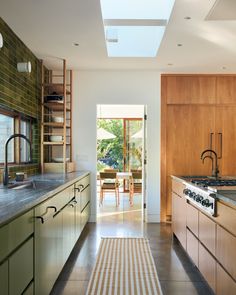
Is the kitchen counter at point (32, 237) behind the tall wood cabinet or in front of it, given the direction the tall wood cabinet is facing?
in front

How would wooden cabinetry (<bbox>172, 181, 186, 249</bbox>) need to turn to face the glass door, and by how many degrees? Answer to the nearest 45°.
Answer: approximately 90° to its right

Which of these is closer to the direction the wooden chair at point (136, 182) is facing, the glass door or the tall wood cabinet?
the glass door

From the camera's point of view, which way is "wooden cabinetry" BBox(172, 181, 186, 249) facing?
to the viewer's left
